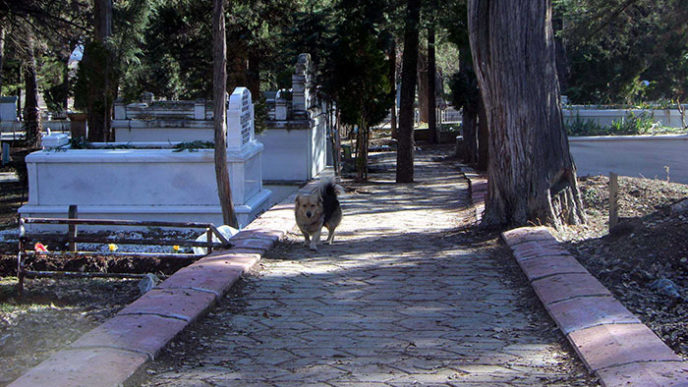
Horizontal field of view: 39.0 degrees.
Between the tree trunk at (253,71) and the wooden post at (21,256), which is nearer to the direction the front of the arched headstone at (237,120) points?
the wooden post

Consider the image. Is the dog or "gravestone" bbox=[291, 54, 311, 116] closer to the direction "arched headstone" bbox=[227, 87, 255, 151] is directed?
the dog

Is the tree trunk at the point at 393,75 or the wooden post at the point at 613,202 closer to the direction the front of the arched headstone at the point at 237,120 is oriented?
the wooden post

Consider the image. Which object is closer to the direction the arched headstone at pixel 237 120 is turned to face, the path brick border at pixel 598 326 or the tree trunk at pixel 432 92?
the path brick border

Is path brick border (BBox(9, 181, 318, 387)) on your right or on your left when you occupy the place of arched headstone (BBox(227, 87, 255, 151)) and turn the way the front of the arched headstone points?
on your right
